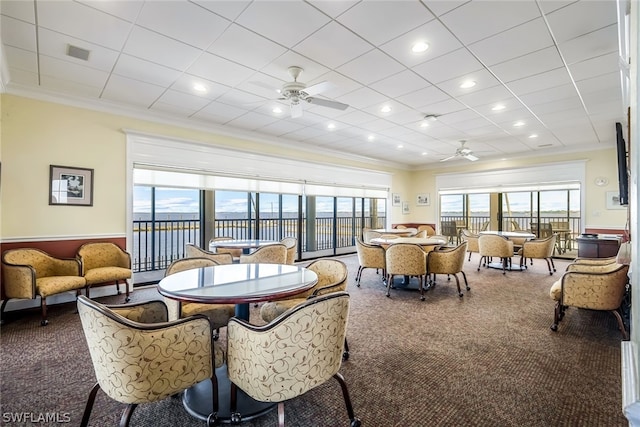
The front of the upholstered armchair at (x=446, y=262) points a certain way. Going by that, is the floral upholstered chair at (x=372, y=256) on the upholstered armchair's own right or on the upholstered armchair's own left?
on the upholstered armchair's own left

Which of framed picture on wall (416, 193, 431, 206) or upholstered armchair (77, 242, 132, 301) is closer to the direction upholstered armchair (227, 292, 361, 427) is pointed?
the upholstered armchair

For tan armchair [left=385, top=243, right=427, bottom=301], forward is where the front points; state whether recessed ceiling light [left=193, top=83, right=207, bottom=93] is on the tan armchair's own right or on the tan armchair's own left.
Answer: on the tan armchair's own left

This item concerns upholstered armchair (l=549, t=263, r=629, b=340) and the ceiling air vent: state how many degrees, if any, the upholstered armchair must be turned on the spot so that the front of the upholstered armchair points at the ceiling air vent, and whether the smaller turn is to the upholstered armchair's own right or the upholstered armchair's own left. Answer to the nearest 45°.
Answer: approximately 45° to the upholstered armchair's own left

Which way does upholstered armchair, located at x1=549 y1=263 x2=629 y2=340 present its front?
to the viewer's left

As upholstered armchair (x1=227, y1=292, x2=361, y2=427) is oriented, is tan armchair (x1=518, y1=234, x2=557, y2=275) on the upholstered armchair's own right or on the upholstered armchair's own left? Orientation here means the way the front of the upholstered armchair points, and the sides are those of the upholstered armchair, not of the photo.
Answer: on the upholstered armchair's own right

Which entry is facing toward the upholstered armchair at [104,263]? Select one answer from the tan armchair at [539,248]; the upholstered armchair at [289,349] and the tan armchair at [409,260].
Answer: the upholstered armchair at [289,349]

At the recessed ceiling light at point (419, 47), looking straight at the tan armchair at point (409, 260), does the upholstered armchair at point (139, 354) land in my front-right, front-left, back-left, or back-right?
back-left
